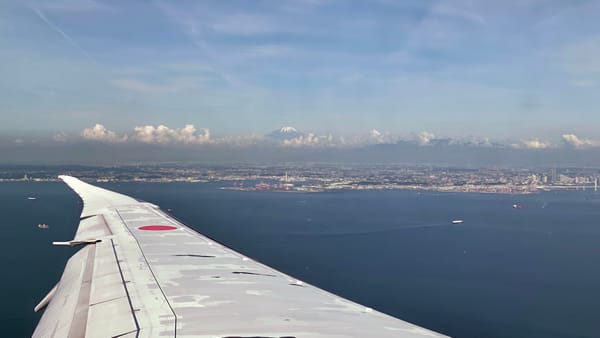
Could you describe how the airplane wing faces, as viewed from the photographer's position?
facing to the right of the viewer
